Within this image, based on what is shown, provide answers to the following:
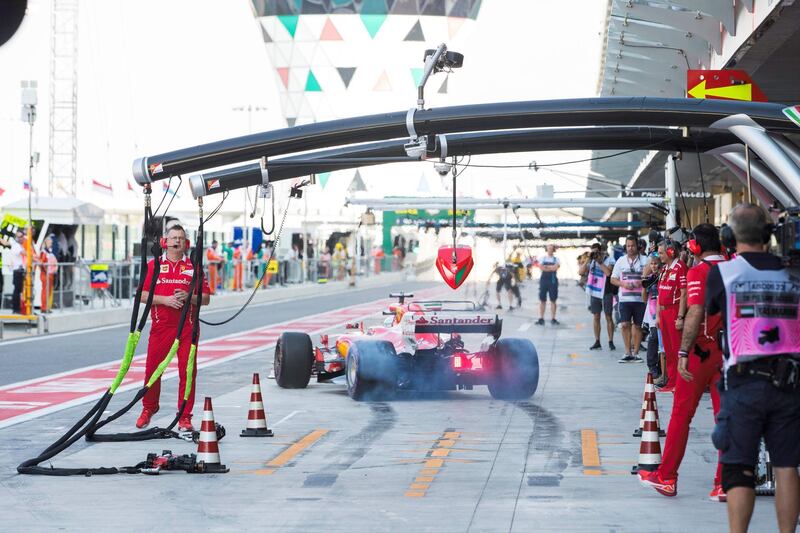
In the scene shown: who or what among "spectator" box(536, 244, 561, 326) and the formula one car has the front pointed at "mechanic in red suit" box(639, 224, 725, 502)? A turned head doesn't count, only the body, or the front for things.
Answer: the spectator

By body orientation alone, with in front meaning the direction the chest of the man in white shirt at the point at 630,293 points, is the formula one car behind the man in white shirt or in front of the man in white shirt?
in front

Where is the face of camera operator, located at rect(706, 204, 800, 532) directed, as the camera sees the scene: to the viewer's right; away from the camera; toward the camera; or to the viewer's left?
away from the camera

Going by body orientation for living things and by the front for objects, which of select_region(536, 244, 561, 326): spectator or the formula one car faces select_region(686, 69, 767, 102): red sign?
the spectator

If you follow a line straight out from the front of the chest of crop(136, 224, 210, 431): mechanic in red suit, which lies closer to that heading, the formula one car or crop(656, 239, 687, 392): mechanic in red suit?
the mechanic in red suit

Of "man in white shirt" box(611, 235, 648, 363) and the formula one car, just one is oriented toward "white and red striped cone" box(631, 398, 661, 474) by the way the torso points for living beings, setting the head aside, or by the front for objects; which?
the man in white shirt

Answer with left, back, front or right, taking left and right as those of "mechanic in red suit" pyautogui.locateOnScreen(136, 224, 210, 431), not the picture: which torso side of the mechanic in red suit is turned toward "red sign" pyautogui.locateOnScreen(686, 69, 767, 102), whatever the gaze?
left

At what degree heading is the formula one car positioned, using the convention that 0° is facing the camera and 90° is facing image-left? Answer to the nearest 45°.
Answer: approximately 135°
